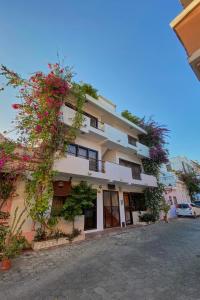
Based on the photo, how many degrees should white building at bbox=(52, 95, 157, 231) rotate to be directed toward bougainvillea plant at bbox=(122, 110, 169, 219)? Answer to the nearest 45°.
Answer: approximately 90° to its left

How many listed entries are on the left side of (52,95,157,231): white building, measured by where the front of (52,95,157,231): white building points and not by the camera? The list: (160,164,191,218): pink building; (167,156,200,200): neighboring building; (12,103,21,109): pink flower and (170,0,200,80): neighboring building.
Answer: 2

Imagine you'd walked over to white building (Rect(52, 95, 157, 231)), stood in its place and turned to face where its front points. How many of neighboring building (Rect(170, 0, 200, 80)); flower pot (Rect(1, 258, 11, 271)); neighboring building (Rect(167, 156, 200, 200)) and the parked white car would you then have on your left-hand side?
2

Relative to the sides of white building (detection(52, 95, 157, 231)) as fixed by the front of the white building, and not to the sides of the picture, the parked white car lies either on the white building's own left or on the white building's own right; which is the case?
on the white building's own left

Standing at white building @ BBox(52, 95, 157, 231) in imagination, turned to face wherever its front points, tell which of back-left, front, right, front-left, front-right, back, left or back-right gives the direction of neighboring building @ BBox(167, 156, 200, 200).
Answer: left

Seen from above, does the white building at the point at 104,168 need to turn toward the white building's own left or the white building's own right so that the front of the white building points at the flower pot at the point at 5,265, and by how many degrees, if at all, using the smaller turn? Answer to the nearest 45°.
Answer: approximately 90° to the white building's own right

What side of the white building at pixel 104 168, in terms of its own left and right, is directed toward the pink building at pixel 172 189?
left

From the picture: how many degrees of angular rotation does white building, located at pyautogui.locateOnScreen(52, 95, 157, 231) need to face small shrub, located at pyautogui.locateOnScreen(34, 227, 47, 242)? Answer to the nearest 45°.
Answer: approximately 90° to its right

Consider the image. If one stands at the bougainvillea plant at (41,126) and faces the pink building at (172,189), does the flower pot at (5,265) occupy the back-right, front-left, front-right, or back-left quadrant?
back-right

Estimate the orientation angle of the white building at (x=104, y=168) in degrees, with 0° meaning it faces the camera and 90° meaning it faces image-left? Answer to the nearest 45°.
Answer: approximately 315°

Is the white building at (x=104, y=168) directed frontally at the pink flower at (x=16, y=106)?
no

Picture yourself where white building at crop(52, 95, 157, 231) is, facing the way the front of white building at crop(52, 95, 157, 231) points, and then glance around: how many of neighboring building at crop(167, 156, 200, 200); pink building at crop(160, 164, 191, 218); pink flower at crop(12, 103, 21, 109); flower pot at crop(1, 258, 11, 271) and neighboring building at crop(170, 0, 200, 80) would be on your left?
2
